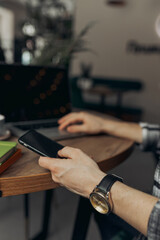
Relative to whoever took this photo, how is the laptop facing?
facing the viewer and to the right of the viewer
